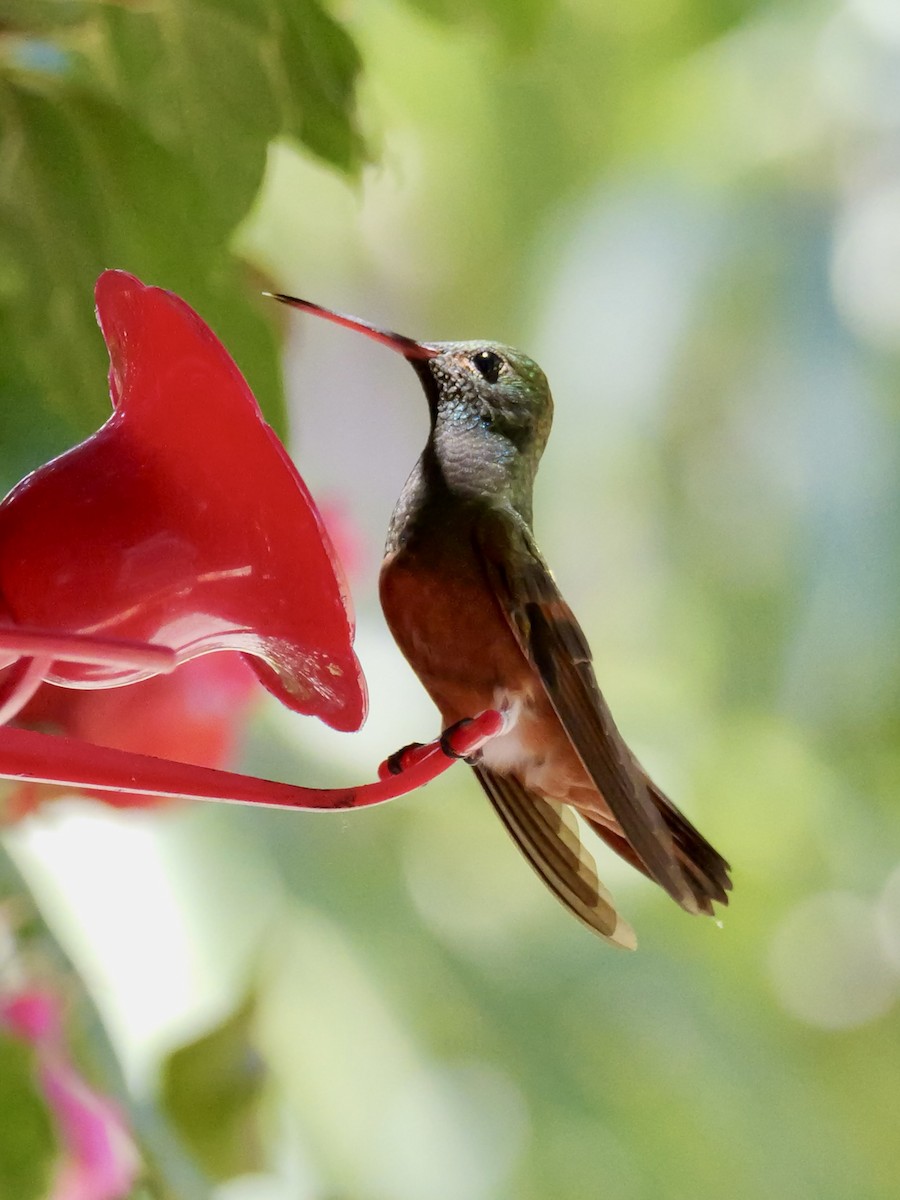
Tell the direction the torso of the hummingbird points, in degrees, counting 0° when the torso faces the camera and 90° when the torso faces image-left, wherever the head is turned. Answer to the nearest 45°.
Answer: approximately 90°
